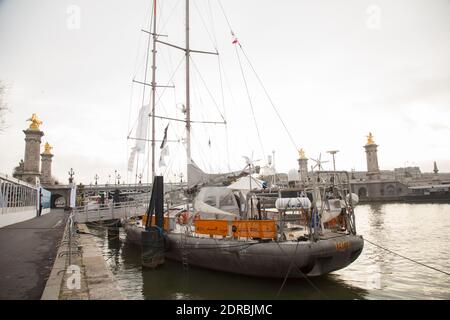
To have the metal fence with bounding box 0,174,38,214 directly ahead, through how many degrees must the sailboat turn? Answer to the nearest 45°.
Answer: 0° — it already faces it

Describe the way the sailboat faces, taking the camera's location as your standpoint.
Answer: facing away from the viewer and to the left of the viewer
